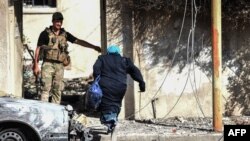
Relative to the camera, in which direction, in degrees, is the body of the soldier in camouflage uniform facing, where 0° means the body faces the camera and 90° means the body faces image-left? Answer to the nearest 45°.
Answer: approximately 0°

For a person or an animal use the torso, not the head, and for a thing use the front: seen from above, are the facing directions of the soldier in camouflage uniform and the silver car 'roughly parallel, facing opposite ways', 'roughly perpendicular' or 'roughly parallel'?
roughly perpendicular

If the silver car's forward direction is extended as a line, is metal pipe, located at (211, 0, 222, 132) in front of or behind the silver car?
in front

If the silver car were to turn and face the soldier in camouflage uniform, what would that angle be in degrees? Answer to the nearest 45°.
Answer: approximately 90° to its left

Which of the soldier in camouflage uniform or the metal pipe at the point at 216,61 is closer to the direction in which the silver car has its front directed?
the metal pipe

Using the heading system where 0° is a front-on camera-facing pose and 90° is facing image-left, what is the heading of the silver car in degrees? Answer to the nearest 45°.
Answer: approximately 270°

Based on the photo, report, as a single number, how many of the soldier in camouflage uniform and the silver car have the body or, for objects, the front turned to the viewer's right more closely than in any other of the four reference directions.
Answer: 1

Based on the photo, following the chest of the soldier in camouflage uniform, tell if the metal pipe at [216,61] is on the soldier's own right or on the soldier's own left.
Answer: on the soldier's own left
